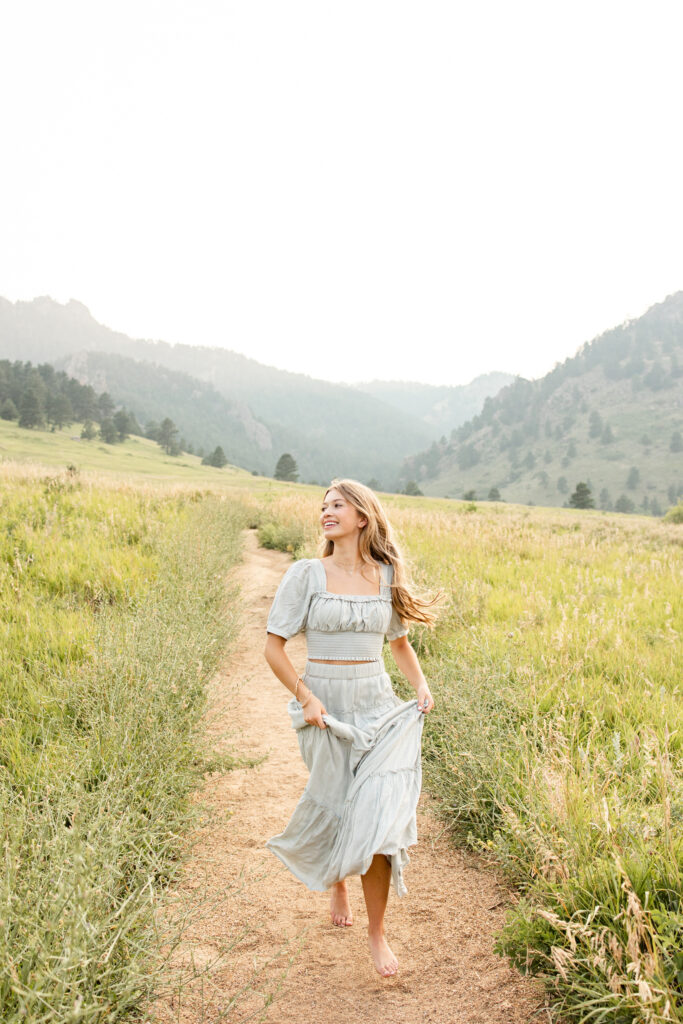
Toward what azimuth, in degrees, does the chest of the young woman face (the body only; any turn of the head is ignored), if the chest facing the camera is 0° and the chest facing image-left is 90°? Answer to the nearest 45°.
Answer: approximately 0°
